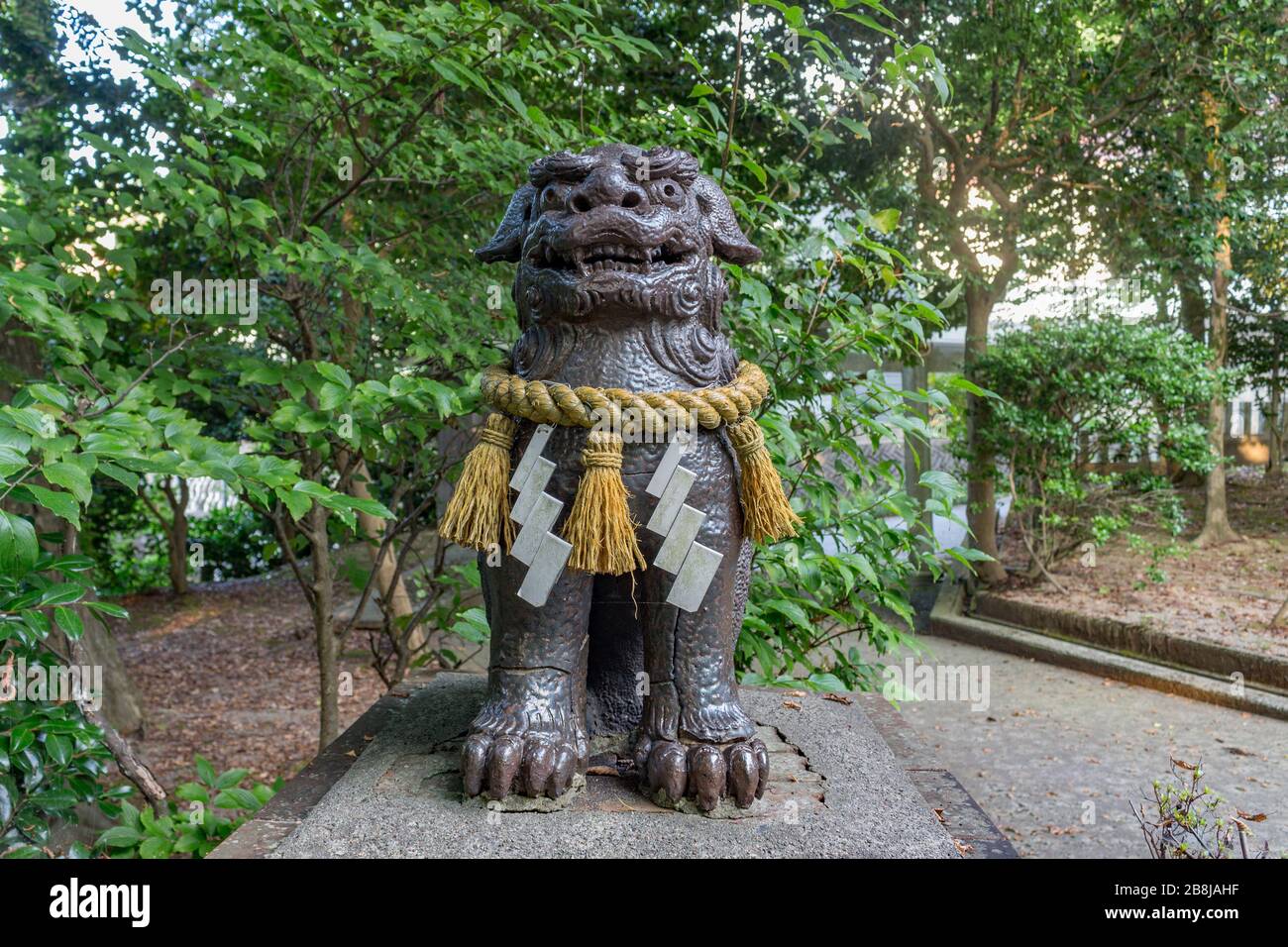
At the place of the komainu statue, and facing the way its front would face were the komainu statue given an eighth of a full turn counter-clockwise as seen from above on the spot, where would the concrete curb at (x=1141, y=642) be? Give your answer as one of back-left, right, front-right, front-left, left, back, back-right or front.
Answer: left

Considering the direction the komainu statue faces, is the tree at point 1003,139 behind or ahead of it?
behind

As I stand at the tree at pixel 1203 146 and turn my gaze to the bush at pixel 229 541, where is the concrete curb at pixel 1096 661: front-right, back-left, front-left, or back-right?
front-left

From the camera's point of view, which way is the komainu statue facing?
toward the camera

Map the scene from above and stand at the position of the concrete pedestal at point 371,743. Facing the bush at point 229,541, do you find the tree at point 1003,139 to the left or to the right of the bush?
right

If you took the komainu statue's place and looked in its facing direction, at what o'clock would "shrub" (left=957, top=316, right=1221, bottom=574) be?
The shrub is roughly at 7 o'clock from the komainu statue.

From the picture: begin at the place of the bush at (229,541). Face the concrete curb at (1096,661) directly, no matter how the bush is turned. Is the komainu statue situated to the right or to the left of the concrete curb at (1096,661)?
right

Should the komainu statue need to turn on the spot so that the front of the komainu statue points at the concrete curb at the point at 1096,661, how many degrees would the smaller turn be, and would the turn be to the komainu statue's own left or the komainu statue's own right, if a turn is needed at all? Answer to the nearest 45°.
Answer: approximately 135° to the komainu statue's own left

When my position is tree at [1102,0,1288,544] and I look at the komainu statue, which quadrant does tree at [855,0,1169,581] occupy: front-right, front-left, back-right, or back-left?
front-right
